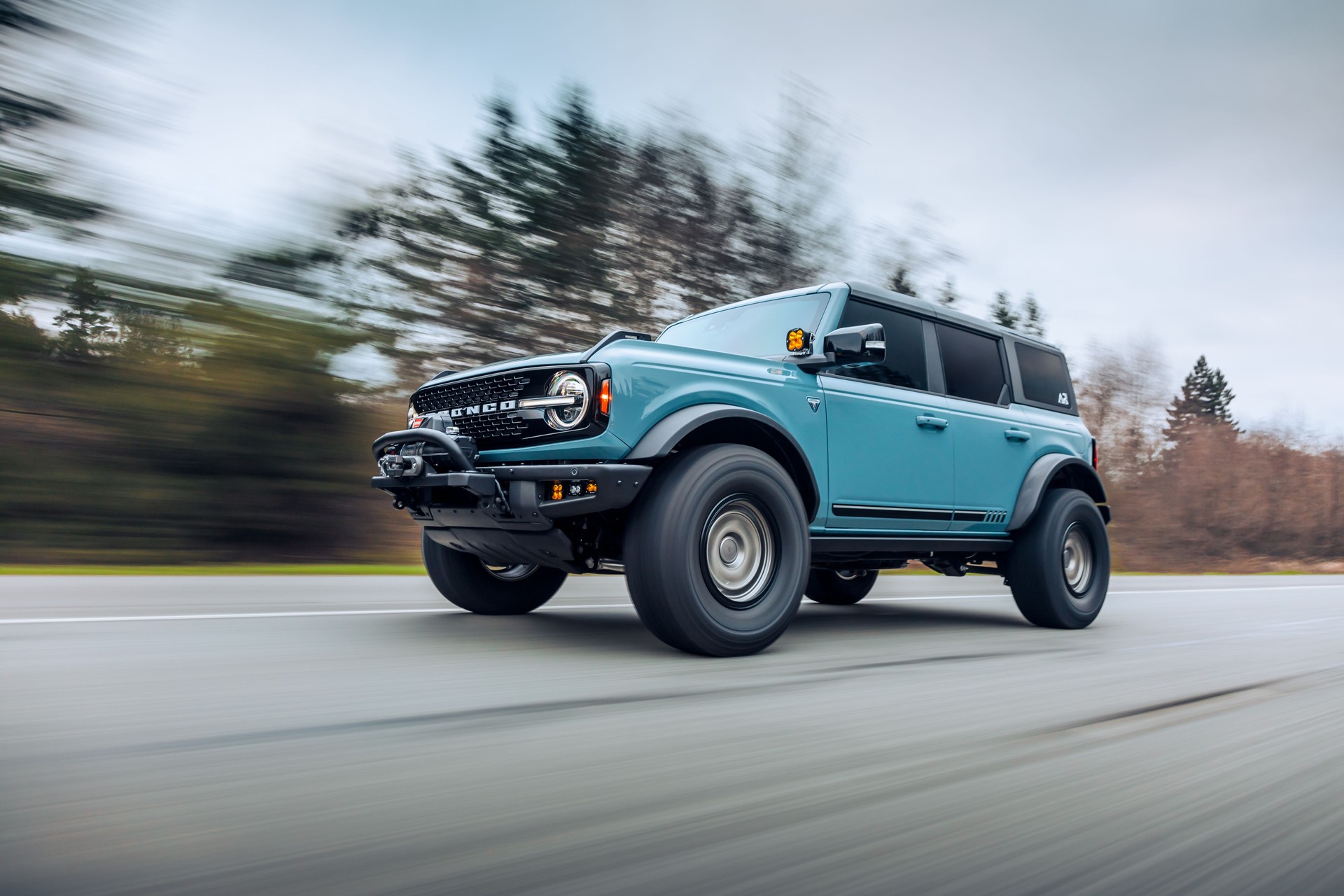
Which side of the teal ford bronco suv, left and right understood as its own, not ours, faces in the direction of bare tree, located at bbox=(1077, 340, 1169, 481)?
back

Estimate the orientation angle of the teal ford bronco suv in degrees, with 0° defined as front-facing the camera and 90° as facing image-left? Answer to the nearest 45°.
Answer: approximately 45°
